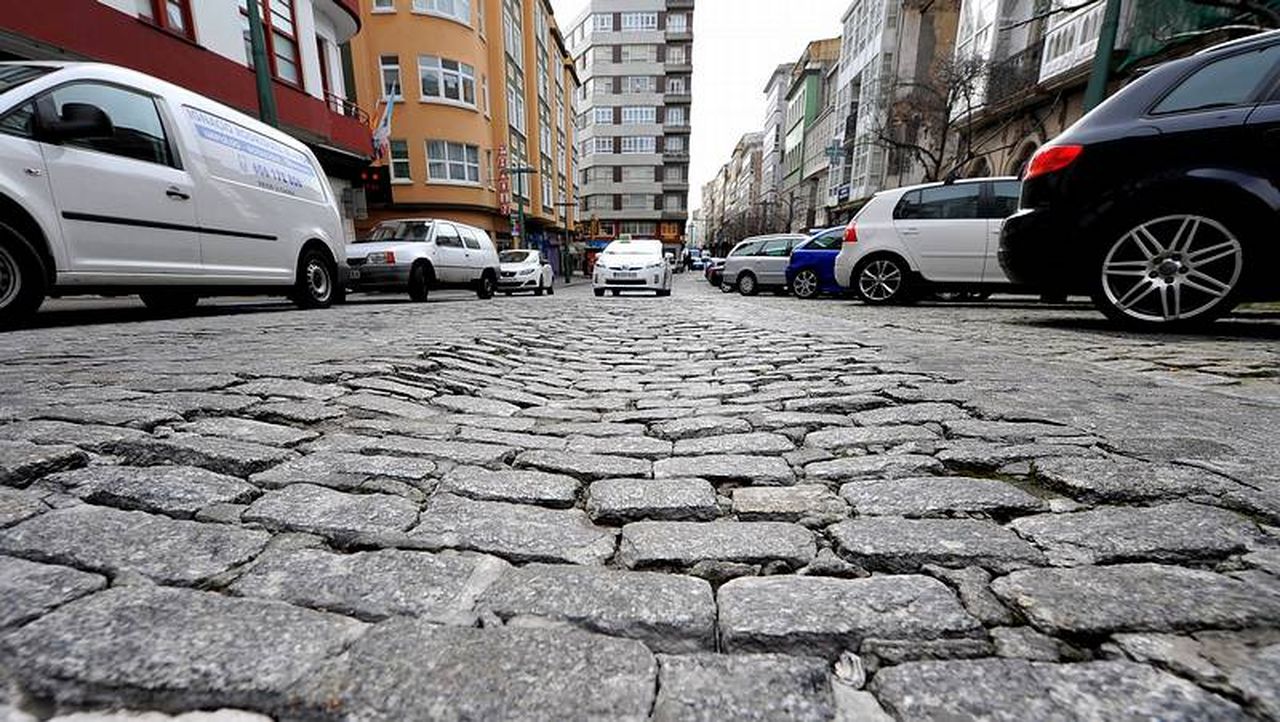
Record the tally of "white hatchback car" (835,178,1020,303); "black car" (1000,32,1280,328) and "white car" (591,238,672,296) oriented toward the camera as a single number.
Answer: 1

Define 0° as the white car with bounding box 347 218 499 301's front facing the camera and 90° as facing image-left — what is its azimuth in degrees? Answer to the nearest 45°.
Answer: approximately 45°

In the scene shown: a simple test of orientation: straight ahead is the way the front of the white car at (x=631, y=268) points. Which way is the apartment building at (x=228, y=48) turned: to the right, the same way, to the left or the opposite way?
to the left

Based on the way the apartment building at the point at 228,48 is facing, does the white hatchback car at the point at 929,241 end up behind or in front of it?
in front

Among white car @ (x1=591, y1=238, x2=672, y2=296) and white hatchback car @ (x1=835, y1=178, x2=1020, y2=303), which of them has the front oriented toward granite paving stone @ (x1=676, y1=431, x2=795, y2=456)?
the white car

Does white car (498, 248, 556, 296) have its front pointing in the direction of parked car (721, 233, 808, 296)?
no

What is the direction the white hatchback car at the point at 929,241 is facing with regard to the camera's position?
facing to the right of the viewer

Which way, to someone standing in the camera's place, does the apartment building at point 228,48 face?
facing the viewer and to the right of the viewer

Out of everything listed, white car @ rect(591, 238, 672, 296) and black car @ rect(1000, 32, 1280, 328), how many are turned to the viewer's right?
1

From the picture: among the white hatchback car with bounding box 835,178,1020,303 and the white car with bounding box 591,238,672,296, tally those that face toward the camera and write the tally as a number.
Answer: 1

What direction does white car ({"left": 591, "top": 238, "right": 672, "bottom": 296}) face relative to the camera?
toward the camera
